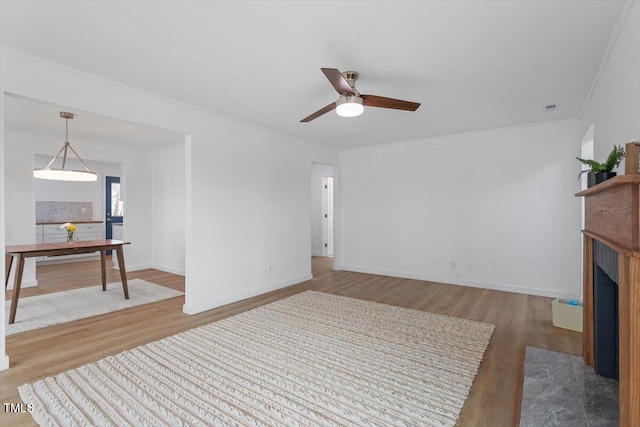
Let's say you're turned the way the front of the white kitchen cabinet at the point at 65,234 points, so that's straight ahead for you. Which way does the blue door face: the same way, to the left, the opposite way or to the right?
the same way

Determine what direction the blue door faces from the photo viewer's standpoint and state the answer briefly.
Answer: facing the viewer

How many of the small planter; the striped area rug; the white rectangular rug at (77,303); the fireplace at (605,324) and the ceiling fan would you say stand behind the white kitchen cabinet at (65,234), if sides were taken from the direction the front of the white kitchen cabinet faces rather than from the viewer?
0

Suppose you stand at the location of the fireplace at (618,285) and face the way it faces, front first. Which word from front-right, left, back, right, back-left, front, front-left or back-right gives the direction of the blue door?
front

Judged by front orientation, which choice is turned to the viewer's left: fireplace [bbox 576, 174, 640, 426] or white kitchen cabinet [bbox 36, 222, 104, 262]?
the fireplace

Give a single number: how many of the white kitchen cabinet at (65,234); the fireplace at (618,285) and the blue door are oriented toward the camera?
2

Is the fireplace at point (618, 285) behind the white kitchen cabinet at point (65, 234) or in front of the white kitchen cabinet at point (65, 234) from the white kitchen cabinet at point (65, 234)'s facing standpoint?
in front

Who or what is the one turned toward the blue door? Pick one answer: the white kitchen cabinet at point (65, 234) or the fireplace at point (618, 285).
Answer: the fireplace

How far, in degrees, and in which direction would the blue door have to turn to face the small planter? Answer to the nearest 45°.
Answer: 0° — it already faces it

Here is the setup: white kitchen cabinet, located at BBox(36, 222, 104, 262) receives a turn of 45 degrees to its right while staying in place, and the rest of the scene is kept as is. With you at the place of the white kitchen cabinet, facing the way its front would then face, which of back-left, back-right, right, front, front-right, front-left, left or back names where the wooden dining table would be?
front-left

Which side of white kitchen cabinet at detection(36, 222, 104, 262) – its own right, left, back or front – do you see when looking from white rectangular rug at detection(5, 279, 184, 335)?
front

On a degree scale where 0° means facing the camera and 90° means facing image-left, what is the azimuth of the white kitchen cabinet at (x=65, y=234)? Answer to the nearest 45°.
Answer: approximately 0°

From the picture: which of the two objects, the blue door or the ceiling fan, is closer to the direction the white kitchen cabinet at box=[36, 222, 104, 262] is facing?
the ceiling fan

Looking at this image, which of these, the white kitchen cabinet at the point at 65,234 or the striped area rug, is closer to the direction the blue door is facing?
the striped area rug

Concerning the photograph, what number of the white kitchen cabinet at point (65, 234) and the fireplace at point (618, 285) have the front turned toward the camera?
1

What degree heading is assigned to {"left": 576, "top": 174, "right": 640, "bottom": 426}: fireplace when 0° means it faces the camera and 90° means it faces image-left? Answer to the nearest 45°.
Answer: approximately 90°

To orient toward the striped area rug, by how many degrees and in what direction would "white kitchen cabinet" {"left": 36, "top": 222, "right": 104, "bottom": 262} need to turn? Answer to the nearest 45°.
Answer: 0° — it already faces it

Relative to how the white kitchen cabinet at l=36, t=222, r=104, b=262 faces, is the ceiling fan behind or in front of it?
in front

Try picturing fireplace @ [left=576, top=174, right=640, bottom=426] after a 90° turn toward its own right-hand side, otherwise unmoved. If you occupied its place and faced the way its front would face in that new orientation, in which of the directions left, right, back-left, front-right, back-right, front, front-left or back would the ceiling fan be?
left

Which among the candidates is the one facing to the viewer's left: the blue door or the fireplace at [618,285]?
the fireplace
